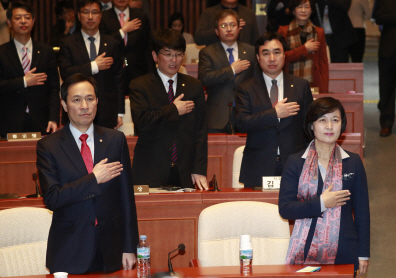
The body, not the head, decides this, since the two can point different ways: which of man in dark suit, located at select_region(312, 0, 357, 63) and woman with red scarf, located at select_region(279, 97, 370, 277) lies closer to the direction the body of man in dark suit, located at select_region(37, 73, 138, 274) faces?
the woman with red scarf

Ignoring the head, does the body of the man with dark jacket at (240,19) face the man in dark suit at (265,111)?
yes

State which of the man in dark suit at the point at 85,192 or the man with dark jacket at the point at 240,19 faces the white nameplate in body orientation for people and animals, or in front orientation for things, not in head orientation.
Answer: the man with dark jacket

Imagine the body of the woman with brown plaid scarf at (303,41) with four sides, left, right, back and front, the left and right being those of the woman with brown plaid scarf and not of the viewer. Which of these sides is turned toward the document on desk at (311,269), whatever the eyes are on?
front

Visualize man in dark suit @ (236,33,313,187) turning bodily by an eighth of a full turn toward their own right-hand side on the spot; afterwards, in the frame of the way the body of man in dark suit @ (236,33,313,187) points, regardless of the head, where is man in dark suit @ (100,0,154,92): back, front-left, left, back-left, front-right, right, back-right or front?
right

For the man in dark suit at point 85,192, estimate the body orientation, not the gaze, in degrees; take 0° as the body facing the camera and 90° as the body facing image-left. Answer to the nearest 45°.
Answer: approximately 0°

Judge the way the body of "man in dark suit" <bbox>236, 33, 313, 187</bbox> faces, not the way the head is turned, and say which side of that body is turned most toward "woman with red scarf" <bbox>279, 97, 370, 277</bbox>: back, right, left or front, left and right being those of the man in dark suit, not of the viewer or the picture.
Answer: front

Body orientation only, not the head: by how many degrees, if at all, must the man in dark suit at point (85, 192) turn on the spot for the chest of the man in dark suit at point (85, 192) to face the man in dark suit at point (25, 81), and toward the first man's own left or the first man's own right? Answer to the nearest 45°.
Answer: approximately 180°

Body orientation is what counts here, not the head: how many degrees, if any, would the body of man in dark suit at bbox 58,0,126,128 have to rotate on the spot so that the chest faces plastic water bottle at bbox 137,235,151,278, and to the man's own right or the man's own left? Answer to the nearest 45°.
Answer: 0° — they already face it
